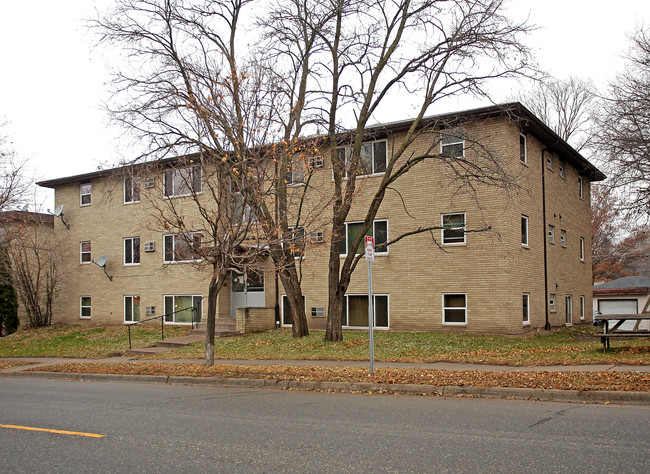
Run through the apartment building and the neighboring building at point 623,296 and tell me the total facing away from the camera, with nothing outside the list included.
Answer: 0

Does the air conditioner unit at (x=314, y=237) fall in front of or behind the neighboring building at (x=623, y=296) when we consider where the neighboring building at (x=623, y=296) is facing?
in front

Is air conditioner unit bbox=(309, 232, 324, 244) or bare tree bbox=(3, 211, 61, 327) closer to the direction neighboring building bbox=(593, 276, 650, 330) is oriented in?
the air conditioner unit

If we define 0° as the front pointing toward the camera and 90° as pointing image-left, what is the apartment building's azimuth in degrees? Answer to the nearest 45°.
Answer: approximately 45°

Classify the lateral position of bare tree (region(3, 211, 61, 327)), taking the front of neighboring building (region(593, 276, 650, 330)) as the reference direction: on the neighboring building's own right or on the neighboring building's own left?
on the neighboring building's own right

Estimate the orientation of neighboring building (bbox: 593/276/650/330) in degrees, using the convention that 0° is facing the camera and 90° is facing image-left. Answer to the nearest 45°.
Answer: approximately 0°
